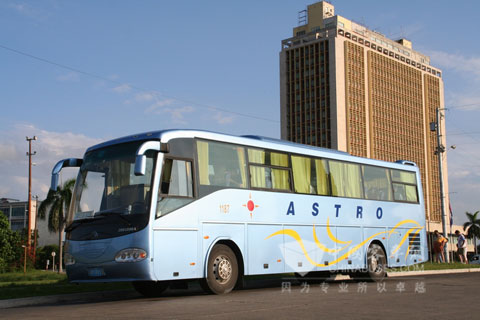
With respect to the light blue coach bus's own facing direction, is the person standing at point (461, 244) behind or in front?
behind

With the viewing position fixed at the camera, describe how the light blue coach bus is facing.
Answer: facing the viewer and to the left of the viewer
